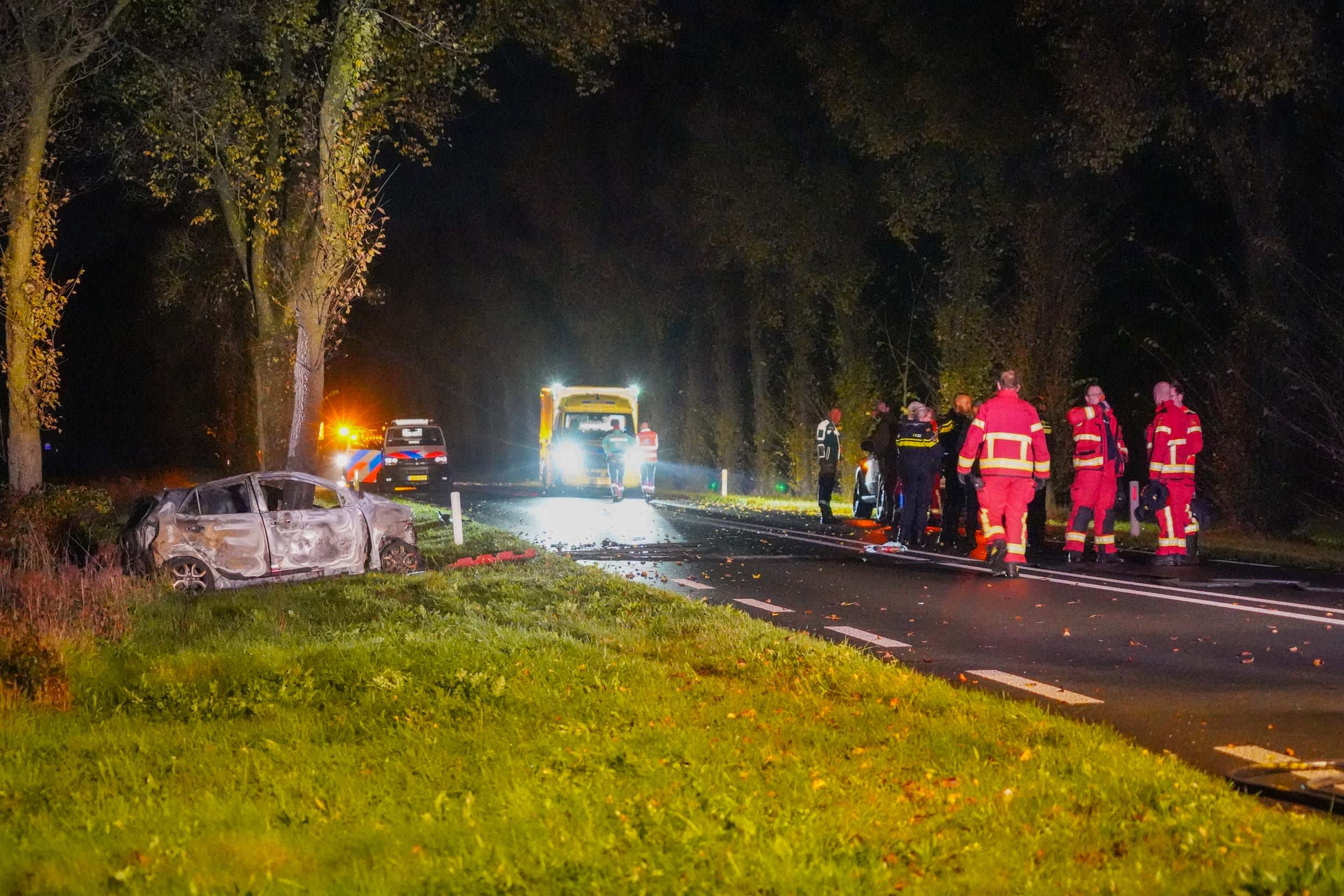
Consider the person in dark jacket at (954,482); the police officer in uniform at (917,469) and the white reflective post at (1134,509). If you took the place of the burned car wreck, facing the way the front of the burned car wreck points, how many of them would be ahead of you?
3

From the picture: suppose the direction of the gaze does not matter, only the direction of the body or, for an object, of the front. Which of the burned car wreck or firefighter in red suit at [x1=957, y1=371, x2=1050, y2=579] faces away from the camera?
the firefighter in red suit

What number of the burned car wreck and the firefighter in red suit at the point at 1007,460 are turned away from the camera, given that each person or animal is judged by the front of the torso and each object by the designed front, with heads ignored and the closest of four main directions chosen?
1

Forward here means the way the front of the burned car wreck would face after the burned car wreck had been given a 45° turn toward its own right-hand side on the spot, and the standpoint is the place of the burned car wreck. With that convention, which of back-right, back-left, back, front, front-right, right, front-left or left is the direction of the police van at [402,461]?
back-left

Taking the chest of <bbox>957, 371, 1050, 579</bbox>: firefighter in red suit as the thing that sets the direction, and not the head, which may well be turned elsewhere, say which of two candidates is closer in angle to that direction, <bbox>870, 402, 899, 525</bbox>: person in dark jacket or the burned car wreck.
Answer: the person in dark jacket

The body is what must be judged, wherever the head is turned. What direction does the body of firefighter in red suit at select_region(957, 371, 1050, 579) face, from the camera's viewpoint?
away from the camera

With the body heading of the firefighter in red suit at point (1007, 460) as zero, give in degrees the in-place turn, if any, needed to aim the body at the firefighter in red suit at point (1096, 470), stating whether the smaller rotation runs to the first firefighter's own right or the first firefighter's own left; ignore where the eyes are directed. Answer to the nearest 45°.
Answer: approximately 45° to the first firefighter's own right

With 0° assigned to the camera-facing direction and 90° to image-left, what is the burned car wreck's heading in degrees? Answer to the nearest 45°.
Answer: approximately 270°
